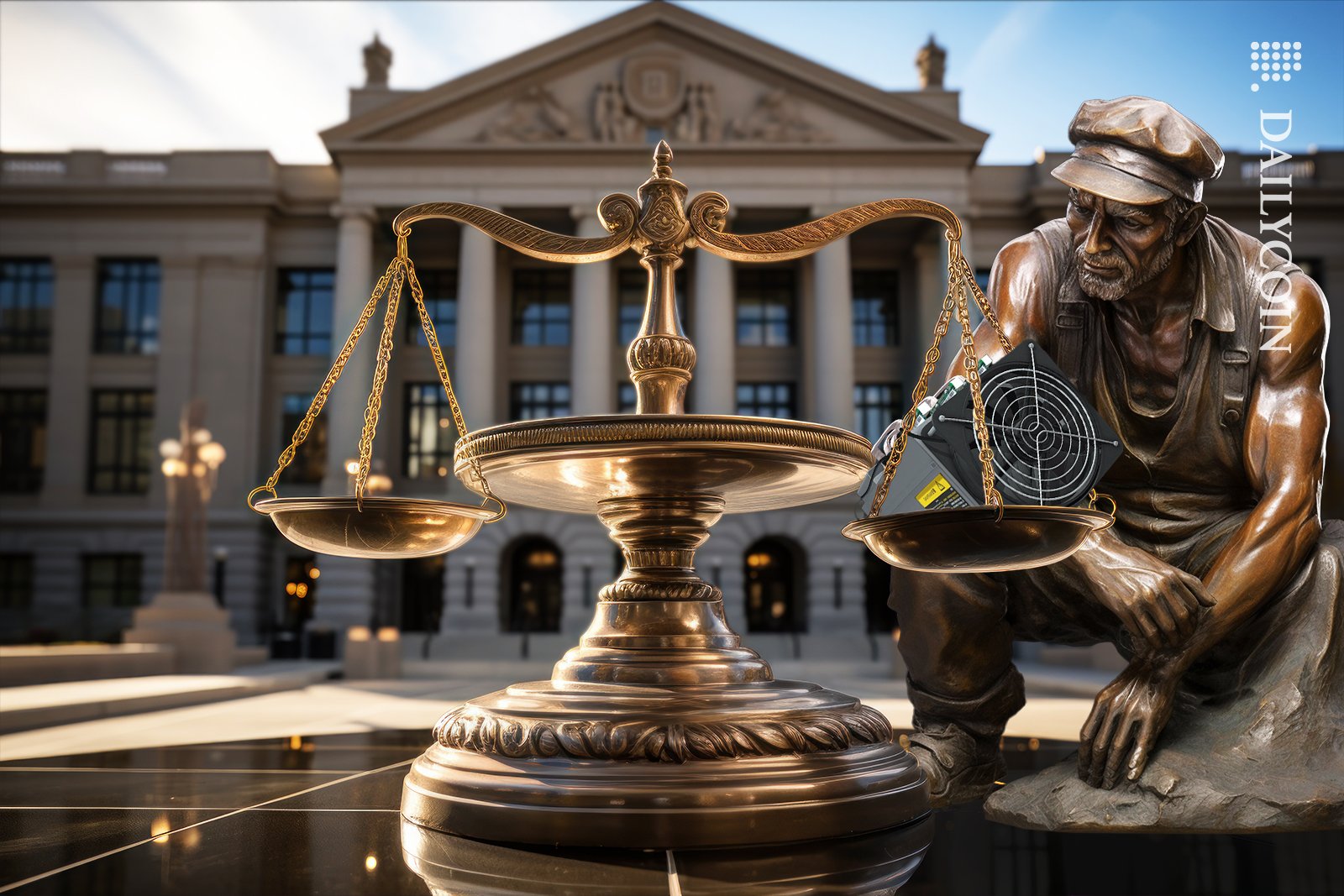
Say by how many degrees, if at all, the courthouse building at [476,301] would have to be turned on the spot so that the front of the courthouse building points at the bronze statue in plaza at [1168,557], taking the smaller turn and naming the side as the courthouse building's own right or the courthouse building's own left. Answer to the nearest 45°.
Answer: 0° — it already faces it

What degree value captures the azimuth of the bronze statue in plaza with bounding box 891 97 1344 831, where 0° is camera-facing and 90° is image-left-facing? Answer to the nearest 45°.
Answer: approximately 45°

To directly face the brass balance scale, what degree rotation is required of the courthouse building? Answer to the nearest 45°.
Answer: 0° — it already faces it

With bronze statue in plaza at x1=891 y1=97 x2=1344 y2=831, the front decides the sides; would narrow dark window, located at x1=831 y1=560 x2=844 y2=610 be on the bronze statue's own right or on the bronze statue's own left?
on the bronze statue's own right

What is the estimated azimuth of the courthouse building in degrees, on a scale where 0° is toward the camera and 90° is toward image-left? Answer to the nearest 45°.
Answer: approximately 0°

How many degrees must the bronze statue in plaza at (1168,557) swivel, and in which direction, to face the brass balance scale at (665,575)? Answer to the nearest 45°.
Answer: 0° — it already faces it

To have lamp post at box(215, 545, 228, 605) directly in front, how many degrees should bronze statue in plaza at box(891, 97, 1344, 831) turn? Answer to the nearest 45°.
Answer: approximately 90° to its right
